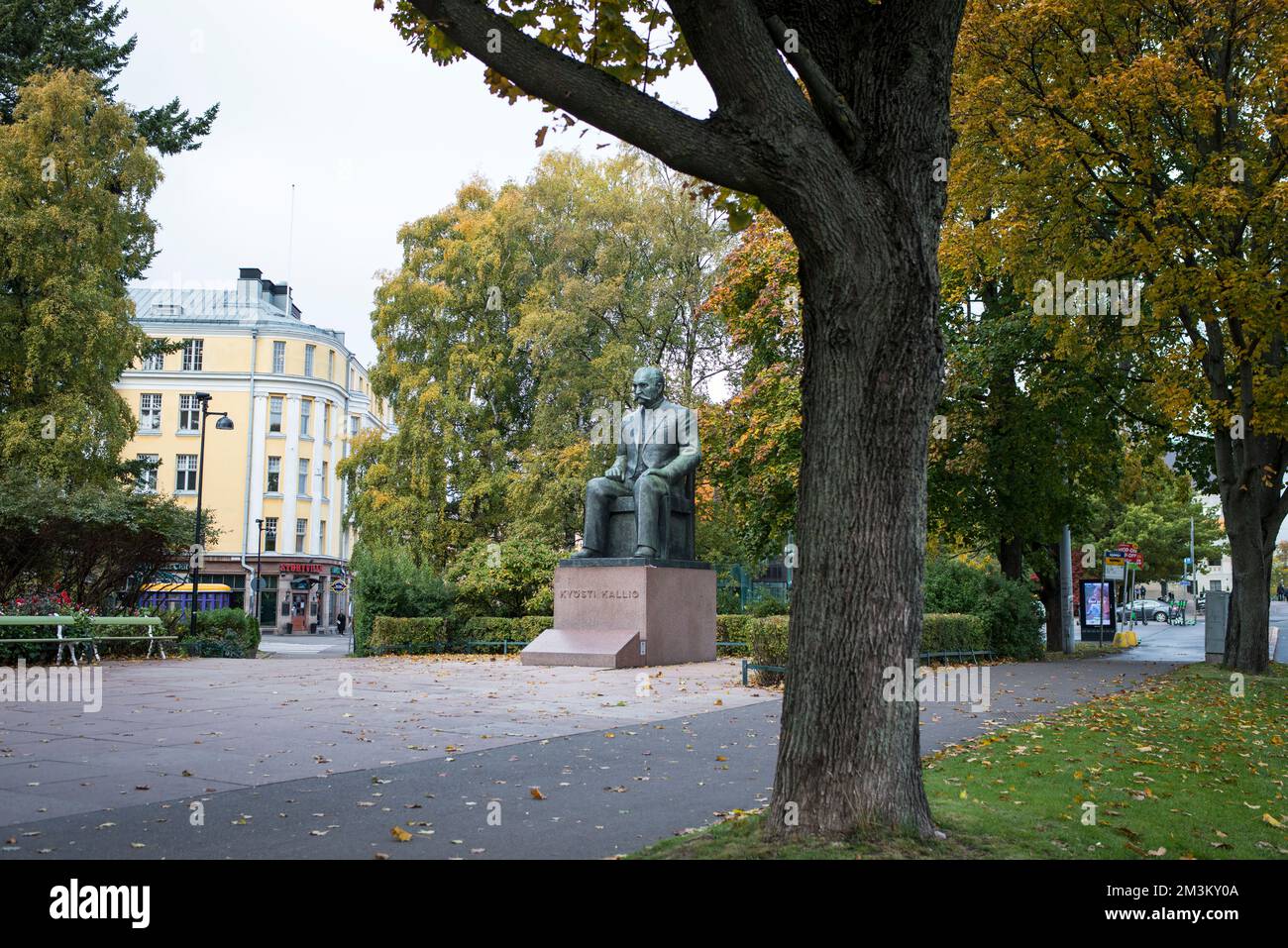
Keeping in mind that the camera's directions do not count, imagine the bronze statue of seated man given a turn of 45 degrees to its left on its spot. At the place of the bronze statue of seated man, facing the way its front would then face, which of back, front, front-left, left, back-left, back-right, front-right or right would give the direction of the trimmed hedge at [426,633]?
back-right

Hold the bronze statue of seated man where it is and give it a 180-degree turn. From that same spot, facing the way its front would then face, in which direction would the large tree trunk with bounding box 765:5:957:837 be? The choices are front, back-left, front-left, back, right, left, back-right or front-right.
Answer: back-right

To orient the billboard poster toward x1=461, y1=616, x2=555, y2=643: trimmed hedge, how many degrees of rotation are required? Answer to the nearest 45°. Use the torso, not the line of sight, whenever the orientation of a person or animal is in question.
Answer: approximately 45° to its right

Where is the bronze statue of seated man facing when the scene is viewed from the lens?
facing the viewer and to the left of the viewer

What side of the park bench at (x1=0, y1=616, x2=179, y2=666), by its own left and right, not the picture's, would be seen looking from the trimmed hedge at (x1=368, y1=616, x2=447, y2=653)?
left

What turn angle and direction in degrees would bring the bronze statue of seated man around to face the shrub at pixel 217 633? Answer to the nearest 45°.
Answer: approximately 90° to its right

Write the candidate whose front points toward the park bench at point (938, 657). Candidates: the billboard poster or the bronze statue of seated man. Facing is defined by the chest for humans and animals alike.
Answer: the billboard poster

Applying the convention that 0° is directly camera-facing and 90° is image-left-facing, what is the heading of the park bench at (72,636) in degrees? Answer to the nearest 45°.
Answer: approximately 315°

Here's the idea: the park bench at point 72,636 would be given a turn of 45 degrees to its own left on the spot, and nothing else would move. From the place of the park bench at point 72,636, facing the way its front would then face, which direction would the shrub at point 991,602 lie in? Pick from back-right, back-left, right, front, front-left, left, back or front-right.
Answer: front

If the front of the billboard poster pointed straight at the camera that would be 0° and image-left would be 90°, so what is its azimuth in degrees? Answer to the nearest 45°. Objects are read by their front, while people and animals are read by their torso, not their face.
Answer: approximately 0°

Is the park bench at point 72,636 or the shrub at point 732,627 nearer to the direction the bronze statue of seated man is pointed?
the park bench

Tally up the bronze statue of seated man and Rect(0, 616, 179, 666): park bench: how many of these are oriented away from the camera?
0
